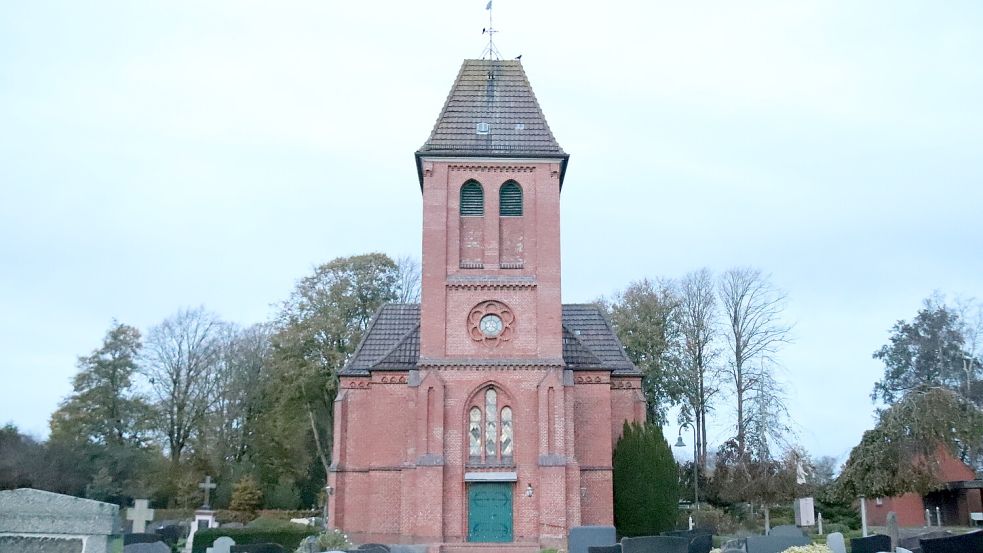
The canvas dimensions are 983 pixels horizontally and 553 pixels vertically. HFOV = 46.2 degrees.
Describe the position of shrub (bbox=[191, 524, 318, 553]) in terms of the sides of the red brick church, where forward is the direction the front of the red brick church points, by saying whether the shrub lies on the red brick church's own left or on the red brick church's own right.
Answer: on the red brick church's own right

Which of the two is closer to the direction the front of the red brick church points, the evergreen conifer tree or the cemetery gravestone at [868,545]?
the cemetery gravestone

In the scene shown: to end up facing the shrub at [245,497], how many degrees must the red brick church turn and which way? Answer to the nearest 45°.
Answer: approximately 135° to its right

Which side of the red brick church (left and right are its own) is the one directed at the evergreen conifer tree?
left

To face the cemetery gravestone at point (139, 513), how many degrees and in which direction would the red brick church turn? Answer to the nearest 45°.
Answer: approximately 45° to its right

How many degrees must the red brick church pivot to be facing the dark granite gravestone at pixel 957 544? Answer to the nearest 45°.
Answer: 0° — it already faces it

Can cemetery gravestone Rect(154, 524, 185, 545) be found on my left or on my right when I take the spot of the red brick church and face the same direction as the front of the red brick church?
on my right

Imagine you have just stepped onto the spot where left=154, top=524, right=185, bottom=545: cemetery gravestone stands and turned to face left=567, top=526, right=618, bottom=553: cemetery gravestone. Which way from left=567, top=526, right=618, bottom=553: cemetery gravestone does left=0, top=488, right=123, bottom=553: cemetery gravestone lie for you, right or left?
right

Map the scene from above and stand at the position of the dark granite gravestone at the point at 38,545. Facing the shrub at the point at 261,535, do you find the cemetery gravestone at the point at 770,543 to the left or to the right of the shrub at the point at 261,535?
right

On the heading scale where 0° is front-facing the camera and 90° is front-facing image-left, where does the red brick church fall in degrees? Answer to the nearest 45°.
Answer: approximately 0°
